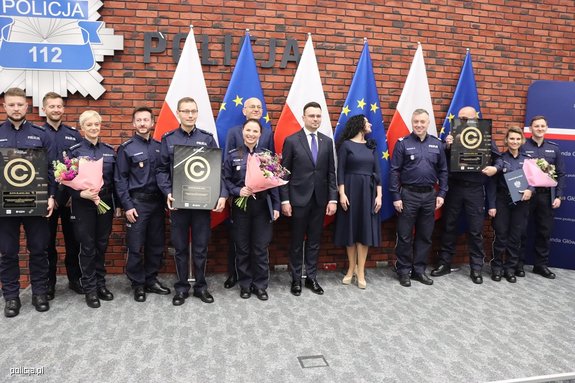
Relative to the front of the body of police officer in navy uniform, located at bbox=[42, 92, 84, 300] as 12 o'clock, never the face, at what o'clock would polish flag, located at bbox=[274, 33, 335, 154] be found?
The polish flag is roughly at 9 o'clock from the police officer in navy uniform.

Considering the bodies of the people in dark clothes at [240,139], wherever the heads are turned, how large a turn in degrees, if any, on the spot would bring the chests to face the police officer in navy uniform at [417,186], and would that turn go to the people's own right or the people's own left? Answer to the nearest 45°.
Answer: approximately 90° to the people's own left

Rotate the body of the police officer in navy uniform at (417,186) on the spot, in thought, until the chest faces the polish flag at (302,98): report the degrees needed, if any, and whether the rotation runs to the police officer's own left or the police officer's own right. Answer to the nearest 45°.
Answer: approximately 90° to the police officer's own right

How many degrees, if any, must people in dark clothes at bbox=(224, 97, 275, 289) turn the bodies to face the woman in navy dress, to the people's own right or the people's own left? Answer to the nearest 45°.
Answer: approximately 90° to the people's own left

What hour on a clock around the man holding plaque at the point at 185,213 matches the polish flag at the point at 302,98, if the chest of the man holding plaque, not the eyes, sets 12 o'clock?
The polish flag is roughly at 8 o'clock from the man holding plaque.

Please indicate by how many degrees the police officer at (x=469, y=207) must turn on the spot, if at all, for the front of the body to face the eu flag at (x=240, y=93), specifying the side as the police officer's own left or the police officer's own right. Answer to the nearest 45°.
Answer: approximately 45° to the police officer's own right

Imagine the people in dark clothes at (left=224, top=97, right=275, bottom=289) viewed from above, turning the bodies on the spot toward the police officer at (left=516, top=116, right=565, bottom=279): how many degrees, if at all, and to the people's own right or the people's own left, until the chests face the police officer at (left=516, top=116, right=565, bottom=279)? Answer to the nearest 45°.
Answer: approximately 90° to the people's own left

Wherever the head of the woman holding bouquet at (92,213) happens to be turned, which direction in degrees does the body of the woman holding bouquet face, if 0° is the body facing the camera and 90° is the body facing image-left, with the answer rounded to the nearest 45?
approximately 0°
